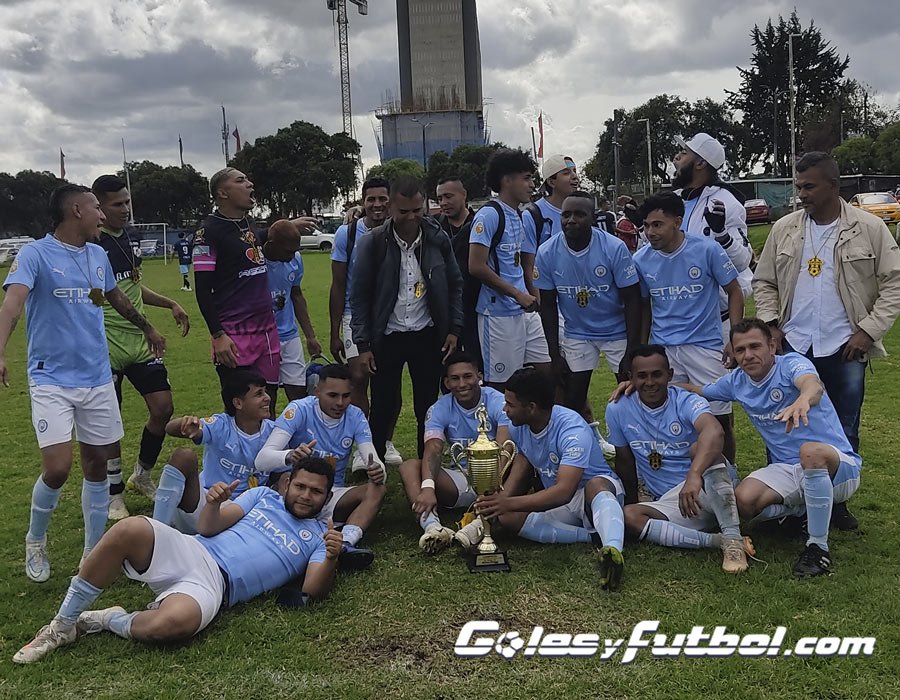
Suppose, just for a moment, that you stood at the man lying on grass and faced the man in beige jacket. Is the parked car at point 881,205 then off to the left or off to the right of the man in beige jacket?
left

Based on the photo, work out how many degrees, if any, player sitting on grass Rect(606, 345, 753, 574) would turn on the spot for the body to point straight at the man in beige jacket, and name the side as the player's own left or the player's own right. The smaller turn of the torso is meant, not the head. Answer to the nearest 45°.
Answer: approximately 135° to the player's own left

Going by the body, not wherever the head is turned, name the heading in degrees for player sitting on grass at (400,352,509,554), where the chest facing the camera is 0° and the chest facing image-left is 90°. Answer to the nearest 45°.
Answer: approximately 0°

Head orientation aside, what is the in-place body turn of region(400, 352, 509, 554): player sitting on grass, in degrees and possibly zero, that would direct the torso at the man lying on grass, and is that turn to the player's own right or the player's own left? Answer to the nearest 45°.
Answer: approximately 45° to the player's own right

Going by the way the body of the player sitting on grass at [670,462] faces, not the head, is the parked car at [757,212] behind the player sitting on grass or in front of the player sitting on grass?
behind

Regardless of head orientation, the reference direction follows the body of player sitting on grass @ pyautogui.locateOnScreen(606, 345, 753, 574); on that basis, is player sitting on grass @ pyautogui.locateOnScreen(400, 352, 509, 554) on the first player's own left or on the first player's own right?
on the first player's own right

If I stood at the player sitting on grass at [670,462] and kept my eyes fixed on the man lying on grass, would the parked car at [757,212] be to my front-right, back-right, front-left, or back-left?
back-right

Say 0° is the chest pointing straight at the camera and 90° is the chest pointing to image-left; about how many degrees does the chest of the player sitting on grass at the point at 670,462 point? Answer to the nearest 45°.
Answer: approximately 0°

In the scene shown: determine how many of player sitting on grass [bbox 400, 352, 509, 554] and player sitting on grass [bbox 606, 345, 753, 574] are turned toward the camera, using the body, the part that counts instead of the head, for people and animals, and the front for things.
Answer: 2

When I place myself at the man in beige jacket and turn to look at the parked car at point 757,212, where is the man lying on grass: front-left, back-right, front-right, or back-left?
back-left

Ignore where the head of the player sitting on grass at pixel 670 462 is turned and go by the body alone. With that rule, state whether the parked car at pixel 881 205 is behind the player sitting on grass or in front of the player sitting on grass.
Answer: behind

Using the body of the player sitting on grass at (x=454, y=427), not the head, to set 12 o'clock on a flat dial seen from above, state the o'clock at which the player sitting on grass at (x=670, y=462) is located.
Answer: the player sitting on grass at (x=670, y=462) is roughly at 10 o'clock from the player sitting on grass at (x=454, y=427).
